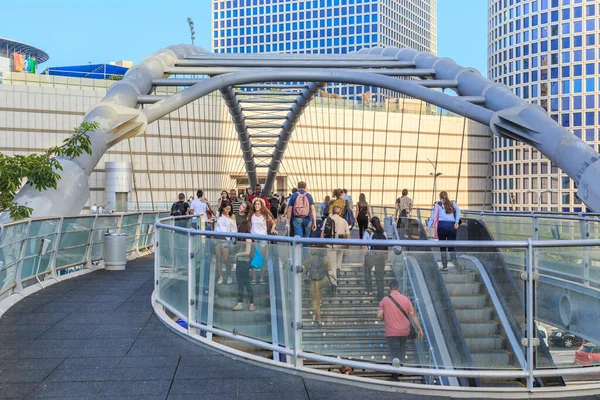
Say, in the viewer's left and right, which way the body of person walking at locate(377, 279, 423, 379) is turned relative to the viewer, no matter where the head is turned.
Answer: facing away from the viewer

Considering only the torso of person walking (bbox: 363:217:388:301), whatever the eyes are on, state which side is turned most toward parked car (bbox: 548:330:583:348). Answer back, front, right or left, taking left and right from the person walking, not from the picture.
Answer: right

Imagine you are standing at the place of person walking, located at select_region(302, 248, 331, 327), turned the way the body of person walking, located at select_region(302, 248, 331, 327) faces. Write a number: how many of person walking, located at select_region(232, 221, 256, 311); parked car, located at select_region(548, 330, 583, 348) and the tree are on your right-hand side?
1

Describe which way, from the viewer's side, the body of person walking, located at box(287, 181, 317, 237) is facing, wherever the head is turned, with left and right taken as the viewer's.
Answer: facing away from the viewer

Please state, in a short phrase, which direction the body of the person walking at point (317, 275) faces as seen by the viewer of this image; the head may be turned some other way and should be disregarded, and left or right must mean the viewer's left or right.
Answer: facing away from the viewer

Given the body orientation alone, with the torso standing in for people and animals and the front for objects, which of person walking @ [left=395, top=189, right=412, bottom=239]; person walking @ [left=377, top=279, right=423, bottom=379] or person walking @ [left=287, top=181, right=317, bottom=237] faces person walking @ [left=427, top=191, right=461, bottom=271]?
person walking @ [left=377, top=279, right=423, bottom=379]

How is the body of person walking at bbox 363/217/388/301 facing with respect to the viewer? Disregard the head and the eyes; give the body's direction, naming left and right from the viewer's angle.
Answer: facing away from the viewer

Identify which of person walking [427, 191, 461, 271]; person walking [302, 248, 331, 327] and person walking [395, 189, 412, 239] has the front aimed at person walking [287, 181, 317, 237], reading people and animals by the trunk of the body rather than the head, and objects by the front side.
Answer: person walking [302, 248, 331, 327]

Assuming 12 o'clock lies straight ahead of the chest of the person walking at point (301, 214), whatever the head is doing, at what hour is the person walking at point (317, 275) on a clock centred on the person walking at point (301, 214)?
the person walking at point (317, 275) is roughly at 6 o'clock from the person walking at point (301, 214).

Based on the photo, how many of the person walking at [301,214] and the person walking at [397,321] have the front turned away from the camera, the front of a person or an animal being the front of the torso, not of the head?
2
